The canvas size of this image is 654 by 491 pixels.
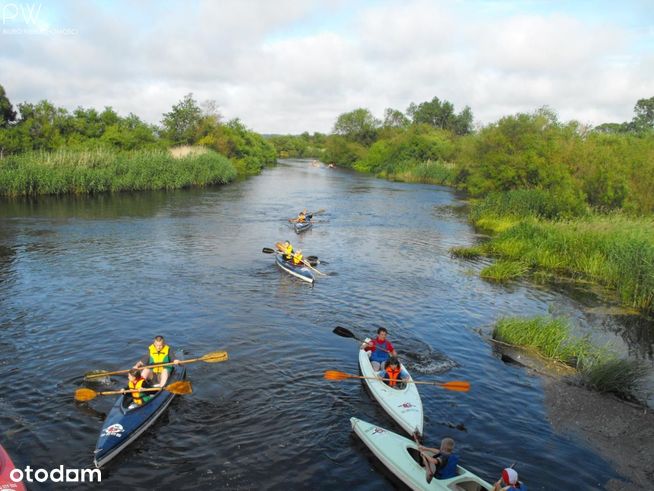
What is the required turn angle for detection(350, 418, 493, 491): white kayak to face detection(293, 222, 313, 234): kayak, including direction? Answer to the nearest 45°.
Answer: approximately 45° to its right

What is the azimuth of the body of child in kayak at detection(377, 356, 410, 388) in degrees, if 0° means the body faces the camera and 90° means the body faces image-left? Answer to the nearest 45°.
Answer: approximately 0°

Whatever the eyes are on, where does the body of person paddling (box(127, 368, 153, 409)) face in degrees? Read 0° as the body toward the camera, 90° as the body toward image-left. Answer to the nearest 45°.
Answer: approximately 45°

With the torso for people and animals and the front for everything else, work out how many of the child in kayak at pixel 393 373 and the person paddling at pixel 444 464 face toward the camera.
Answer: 1

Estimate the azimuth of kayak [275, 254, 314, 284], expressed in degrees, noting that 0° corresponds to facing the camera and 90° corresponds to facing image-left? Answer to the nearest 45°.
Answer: approximately 315°

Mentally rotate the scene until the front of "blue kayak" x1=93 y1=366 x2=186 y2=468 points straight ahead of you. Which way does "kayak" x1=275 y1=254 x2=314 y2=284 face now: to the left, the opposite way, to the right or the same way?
to the left

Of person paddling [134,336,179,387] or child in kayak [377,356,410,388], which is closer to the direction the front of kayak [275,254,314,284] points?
the child in kayak

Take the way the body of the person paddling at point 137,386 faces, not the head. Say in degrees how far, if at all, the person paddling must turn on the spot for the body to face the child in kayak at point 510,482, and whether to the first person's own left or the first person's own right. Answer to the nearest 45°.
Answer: approximately 90° to the first person's own left

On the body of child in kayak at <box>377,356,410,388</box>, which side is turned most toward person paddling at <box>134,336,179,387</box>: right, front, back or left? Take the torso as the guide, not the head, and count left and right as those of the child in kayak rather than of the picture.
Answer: right

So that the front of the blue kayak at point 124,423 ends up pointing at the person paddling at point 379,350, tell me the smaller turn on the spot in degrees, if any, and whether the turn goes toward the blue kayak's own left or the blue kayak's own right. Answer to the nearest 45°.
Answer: approximately 135° to the blue kayak's own left

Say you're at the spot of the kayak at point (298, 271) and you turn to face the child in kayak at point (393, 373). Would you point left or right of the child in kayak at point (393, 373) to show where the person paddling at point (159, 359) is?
right
